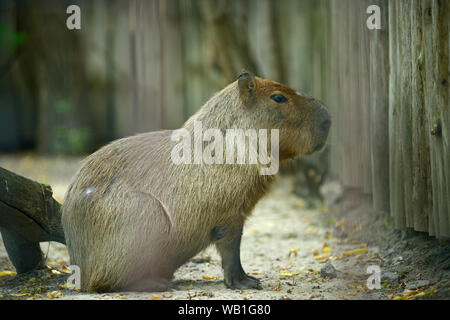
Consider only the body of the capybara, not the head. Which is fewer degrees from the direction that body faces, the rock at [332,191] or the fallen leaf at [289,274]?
the fallen leaf

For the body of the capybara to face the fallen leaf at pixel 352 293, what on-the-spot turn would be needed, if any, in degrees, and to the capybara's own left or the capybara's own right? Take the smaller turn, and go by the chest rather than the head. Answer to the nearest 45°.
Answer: approximately 45° to the capybara's own right

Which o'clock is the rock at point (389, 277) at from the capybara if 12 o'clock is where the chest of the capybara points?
The rock is roughly at 12 o'clock from the capybara.

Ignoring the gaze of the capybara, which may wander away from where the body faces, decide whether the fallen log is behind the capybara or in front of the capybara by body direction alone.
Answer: behind

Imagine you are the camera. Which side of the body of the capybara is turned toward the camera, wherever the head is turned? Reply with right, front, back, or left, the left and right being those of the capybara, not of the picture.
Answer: right

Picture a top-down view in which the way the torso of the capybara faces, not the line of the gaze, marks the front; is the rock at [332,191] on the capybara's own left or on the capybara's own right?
on the capybara's own left

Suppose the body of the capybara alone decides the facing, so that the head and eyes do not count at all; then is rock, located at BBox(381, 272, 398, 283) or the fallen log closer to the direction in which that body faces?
the rock

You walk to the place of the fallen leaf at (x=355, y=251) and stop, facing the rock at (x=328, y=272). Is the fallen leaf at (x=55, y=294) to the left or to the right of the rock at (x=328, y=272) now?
right
